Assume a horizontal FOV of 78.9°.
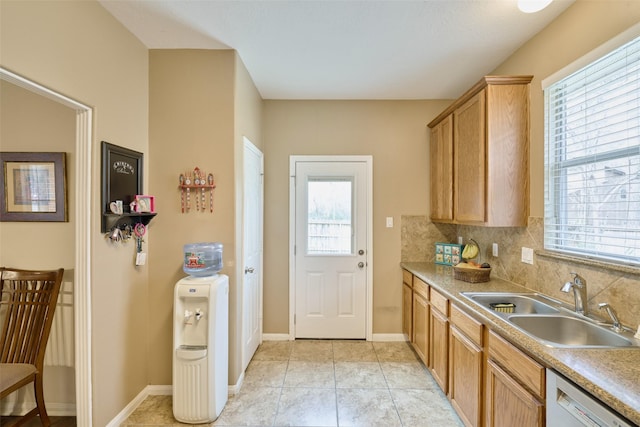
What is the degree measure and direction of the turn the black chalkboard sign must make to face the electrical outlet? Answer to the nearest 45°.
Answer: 0° — it already faces it

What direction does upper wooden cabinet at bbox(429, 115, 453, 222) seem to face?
to the viewer's left

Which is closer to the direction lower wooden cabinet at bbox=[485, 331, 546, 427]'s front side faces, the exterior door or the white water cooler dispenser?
the white water cooler dispenser

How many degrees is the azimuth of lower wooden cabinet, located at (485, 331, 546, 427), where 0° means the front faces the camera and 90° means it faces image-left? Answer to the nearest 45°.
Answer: approximately 45°

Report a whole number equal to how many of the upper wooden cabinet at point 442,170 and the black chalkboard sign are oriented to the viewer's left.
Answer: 1

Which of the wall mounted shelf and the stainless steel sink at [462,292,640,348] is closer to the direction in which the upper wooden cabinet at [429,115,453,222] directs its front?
the wall mounted shelf

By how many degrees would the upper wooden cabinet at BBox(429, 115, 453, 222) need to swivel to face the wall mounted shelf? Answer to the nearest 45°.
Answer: approximately 45° to its left
